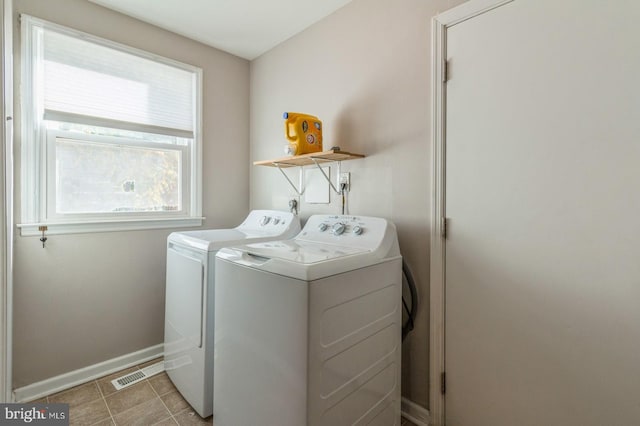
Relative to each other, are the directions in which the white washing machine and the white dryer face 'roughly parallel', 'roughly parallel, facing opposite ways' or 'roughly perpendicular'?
roughly parallel

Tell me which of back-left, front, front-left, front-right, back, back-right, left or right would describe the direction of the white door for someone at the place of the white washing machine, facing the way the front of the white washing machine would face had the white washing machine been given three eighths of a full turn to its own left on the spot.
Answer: front

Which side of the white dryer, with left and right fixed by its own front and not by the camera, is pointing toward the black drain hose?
left

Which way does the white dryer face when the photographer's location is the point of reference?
facing the viewer and to the left of the viewer

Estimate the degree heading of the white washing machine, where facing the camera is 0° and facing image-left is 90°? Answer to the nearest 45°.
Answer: approximately 45°

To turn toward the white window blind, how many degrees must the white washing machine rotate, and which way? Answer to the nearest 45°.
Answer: approximately 90° to its right
